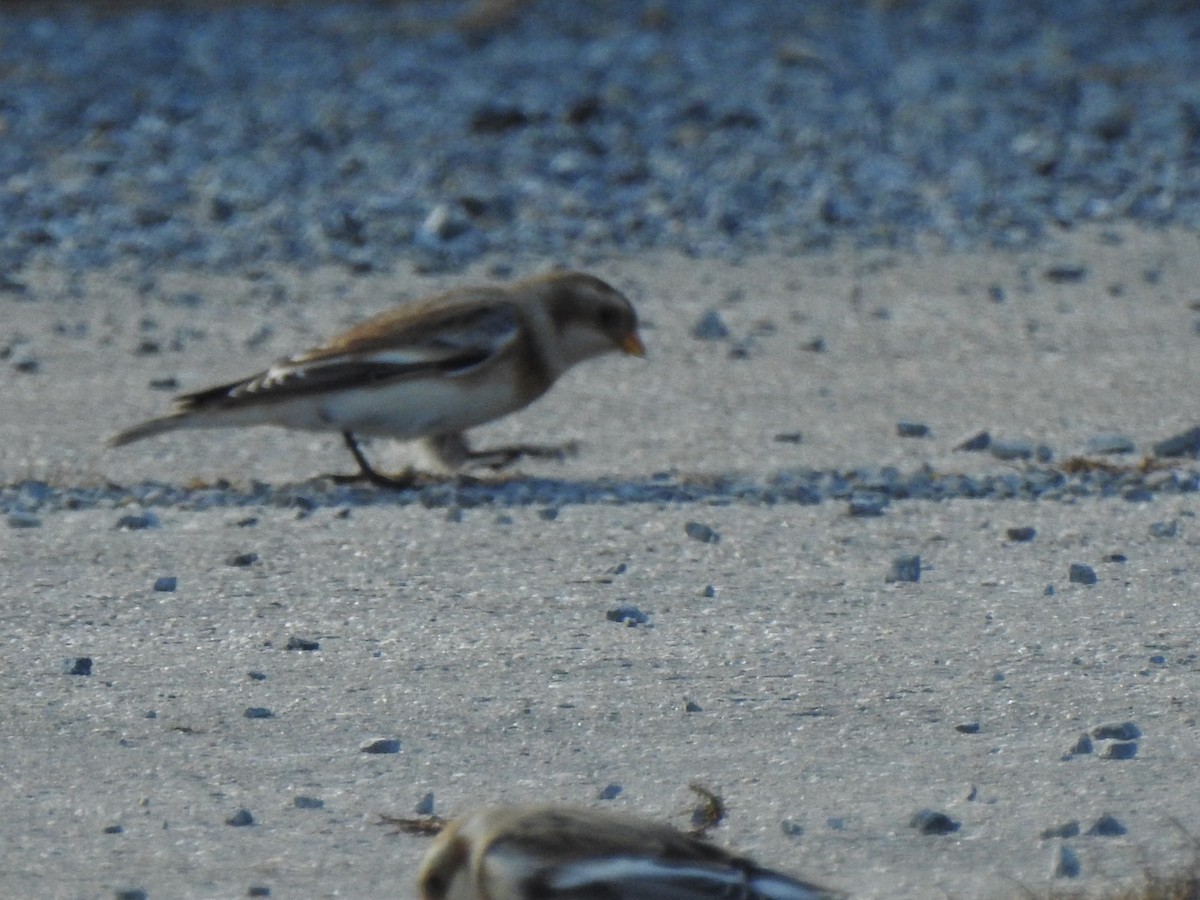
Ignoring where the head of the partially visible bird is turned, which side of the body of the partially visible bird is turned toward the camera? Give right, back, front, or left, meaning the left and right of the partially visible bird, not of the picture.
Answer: left

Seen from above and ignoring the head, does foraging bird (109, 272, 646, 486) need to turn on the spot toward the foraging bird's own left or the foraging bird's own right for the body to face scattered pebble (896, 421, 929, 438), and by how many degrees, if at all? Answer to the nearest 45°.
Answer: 0° — it already faces it

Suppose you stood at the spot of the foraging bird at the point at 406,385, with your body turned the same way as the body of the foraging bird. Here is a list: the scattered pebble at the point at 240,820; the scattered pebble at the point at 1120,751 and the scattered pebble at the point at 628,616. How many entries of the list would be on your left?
0

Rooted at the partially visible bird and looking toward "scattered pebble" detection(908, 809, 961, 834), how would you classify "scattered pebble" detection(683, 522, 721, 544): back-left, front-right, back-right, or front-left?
front-left

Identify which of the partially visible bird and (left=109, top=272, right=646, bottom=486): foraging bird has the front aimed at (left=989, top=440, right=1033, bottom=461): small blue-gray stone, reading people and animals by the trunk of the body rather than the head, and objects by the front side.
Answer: the foraging bird

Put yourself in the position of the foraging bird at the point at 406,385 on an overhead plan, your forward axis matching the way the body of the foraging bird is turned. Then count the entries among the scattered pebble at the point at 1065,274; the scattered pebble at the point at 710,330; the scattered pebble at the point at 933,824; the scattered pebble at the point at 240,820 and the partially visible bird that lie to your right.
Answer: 3

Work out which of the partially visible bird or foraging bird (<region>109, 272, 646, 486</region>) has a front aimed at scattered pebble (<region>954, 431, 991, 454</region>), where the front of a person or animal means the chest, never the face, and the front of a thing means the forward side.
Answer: the foraging bird

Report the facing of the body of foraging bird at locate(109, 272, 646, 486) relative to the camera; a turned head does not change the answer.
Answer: to the viewer's right

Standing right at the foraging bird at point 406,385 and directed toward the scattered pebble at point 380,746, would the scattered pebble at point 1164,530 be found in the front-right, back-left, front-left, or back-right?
front-left

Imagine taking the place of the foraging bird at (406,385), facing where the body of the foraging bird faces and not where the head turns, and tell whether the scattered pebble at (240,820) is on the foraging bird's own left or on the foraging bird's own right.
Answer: on the foraging bird's own right

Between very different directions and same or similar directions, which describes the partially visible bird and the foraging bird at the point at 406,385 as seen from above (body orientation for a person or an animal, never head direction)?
very different directions

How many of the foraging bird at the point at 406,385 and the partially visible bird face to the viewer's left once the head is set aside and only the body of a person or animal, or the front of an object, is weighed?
1

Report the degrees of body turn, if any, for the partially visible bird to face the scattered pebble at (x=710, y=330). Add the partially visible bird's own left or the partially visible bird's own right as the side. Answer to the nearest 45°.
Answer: approximately 90° to the partially visible bird's own right

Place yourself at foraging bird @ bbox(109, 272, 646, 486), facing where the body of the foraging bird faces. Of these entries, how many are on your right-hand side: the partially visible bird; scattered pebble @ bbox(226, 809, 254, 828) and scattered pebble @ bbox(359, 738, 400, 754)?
3

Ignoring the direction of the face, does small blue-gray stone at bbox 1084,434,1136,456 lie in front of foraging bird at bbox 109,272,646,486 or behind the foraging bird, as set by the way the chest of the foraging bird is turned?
in front
